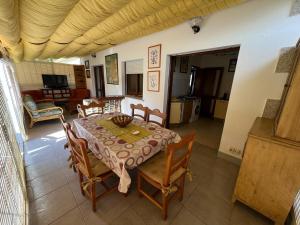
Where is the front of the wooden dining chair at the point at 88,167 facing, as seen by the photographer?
facing away from the viewer and to the right of the viewer

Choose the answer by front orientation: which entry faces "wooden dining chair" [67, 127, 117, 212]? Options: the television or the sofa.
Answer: the television

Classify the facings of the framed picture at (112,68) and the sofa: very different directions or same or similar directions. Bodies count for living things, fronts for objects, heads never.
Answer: very different directions

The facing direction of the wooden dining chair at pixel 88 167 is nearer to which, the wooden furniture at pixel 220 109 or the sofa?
the wooden furniture

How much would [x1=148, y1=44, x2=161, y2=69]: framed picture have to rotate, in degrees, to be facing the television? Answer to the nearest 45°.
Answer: approximately 90° to its right

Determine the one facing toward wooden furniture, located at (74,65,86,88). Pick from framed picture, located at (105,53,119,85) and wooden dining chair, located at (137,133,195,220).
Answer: the wooden dining chair

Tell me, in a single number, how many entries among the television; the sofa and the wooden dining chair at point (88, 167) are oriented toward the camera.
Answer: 1

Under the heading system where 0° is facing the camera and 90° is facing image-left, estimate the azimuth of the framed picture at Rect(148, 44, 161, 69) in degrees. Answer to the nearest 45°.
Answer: approximately 45°

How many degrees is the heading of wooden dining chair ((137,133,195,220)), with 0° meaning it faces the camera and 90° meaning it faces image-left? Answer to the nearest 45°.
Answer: approximately 135°

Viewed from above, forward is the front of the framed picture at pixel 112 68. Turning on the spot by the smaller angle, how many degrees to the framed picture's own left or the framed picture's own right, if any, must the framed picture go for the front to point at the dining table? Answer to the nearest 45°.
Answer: approximately 45° to the framed picture's own left
